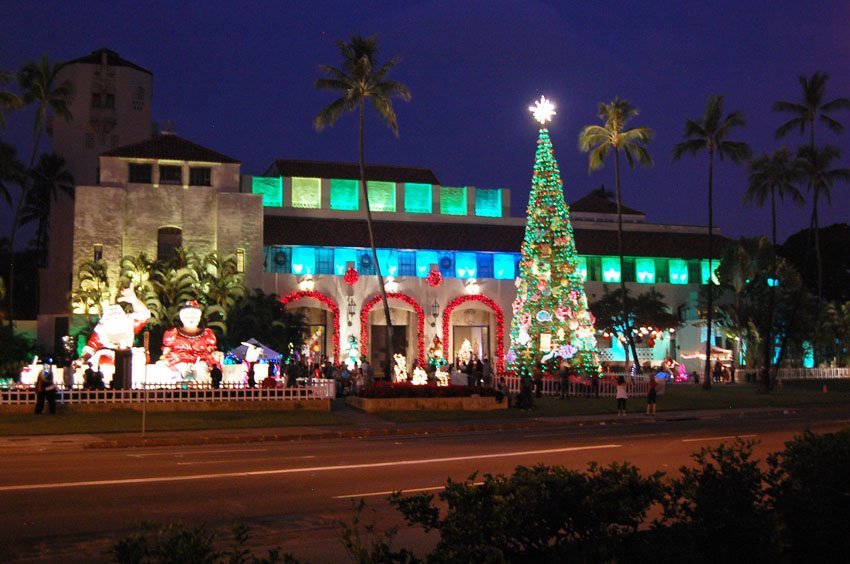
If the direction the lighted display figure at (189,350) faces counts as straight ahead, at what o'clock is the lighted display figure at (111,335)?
the lighted display figure at (111,335) is roughly at 3 o'clock from the lighted display figure at (189,350).

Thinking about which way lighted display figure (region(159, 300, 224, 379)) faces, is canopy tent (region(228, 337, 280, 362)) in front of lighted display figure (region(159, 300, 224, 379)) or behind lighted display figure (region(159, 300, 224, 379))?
behind

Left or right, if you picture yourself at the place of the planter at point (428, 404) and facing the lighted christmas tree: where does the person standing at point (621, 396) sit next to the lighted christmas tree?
right

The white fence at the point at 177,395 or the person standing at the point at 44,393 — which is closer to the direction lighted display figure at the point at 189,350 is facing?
the white fence

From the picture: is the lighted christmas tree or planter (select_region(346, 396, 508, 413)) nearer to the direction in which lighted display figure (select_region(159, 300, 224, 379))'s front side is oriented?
the planter

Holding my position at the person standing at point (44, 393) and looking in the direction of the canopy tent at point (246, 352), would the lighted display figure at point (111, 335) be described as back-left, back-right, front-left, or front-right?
front-left

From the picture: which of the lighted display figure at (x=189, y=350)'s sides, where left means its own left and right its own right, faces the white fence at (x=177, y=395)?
front

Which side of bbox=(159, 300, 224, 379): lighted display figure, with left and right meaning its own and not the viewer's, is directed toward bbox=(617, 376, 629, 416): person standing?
left

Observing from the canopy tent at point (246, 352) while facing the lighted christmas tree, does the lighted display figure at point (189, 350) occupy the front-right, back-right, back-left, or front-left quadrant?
back-right

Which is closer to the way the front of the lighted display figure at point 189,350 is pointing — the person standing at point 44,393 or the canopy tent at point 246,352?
the person standing

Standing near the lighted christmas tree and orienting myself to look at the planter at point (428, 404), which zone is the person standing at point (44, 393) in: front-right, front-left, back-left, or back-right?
front-right

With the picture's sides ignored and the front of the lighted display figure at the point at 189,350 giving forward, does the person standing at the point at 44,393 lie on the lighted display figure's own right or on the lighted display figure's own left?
on the lighted display figure's own right

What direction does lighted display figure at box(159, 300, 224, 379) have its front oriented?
toward the camera

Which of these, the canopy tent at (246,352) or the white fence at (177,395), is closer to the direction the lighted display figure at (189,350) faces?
the white fence

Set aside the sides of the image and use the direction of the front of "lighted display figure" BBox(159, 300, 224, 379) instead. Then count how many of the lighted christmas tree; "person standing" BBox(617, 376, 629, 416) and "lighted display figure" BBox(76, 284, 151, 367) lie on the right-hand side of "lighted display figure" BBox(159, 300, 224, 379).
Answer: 1

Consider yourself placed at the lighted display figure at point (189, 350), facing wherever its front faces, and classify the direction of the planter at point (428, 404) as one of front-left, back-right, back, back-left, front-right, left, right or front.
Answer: left

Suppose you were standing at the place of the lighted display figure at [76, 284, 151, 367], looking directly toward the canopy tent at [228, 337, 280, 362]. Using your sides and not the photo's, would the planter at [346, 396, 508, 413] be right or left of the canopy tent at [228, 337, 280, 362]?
right
